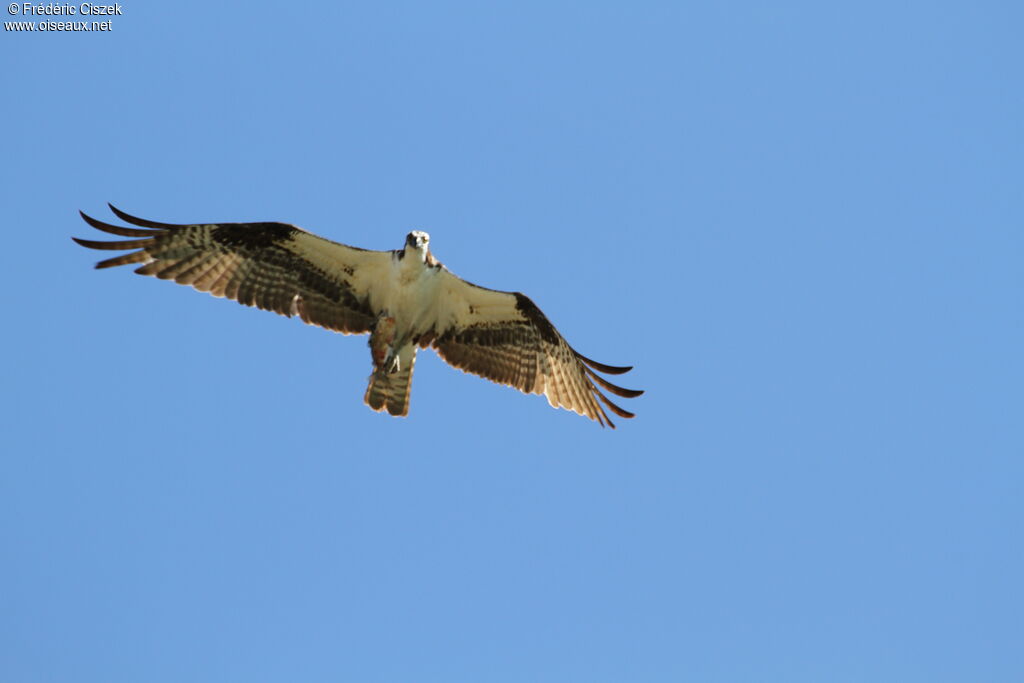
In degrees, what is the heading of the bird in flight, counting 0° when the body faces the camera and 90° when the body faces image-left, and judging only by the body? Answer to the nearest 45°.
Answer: approximately 0°
